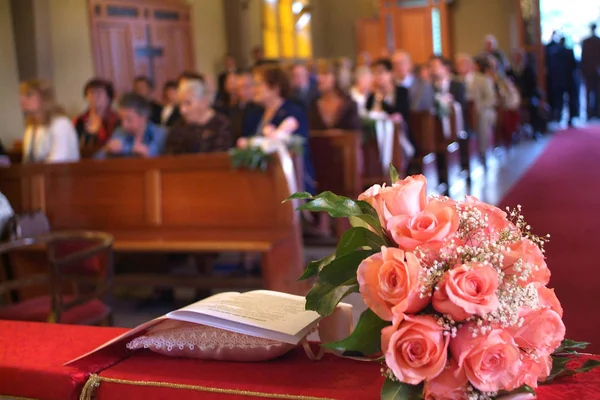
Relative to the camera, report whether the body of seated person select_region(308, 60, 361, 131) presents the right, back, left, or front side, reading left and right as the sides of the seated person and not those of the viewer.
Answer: front

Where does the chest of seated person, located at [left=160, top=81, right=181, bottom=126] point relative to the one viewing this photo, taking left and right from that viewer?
facing the viewer and to the left of the viewer

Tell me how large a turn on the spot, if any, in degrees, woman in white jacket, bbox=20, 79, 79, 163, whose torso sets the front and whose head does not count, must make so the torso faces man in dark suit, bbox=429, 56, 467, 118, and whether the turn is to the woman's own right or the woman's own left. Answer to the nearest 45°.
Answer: approximately 180°

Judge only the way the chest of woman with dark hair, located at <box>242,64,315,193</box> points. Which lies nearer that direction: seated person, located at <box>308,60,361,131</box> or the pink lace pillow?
the pink lace pillow

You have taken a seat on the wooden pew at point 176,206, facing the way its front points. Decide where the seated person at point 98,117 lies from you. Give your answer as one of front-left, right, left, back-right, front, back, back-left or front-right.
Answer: back

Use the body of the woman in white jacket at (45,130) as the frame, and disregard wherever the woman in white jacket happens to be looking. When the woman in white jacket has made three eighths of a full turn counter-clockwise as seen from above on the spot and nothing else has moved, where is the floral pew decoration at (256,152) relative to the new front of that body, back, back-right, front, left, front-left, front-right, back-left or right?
front-right

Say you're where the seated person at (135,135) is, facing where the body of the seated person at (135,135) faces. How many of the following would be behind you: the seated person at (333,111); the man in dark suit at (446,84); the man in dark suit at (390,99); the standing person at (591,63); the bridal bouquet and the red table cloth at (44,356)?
4

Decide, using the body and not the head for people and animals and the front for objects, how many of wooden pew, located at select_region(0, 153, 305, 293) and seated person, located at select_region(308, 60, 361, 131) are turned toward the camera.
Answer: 2

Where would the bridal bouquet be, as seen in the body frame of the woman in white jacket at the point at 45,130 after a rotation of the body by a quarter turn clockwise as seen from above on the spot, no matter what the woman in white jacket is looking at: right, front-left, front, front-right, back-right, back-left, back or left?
back-left

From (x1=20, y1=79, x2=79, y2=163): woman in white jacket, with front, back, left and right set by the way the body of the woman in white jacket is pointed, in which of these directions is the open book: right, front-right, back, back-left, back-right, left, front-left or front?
front-left

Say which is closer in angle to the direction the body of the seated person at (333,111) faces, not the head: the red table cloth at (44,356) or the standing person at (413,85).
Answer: the red table cloth

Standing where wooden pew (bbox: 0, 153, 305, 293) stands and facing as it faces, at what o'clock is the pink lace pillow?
The pink lace pillow is roughly at 12 o'clock from the wooden pew.

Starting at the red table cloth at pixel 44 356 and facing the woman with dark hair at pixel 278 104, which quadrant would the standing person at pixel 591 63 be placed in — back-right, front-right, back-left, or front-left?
front-right

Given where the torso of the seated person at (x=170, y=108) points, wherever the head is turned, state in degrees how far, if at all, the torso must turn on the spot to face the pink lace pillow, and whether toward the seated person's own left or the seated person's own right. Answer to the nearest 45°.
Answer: approximately 45° to the seated person's own left

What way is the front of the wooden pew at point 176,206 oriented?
toward the camera

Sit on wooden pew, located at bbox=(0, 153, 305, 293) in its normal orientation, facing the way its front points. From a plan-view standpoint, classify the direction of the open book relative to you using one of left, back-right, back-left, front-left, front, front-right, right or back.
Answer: front
